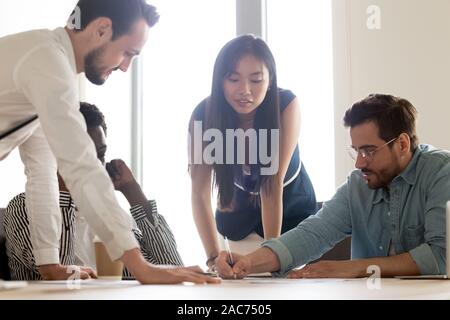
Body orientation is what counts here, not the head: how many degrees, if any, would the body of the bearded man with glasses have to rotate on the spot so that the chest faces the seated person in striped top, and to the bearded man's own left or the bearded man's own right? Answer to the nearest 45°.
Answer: approximately 45° to the bearded man's own right

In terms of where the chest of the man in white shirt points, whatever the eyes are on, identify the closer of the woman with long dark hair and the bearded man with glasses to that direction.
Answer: the bearded man with glasses

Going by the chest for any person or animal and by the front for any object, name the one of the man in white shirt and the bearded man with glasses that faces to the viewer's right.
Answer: the man in white shirt

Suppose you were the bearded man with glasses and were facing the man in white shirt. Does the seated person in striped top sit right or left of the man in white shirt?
right

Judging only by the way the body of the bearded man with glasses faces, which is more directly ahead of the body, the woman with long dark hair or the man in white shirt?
the man in white shirt

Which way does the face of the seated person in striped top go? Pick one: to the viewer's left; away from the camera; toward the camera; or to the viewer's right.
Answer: to the viewer's right

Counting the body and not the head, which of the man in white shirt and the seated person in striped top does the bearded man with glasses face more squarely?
the man in white shirt

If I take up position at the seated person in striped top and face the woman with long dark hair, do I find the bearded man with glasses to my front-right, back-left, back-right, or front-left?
front-right

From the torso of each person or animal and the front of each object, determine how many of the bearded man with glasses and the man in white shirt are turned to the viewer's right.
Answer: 1

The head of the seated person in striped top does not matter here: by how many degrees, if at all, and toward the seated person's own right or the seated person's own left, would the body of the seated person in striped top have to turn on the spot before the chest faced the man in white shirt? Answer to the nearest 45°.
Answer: approximately 45° to the seated person's own right

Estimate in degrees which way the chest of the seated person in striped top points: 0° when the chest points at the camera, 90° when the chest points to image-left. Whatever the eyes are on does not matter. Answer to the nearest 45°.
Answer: approximately 315°

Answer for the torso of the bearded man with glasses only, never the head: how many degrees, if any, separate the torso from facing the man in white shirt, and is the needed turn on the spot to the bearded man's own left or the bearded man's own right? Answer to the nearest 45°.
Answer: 0° — they already face them

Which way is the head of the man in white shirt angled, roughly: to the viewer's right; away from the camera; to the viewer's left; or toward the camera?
to the viewer's right

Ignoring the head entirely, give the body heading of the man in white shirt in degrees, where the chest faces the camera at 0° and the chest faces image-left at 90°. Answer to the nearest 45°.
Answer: approximately 270°

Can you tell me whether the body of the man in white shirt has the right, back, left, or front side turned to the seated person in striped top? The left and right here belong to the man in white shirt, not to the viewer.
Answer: left

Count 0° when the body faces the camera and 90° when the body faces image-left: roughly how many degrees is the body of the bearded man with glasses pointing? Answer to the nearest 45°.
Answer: approximately 45°

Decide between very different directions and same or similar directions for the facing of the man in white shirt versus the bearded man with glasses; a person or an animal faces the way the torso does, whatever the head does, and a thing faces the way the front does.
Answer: very different directions

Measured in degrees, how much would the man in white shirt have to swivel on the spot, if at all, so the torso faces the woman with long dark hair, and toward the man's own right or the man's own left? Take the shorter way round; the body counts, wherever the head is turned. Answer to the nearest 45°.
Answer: approximately 45° to the man's own left
